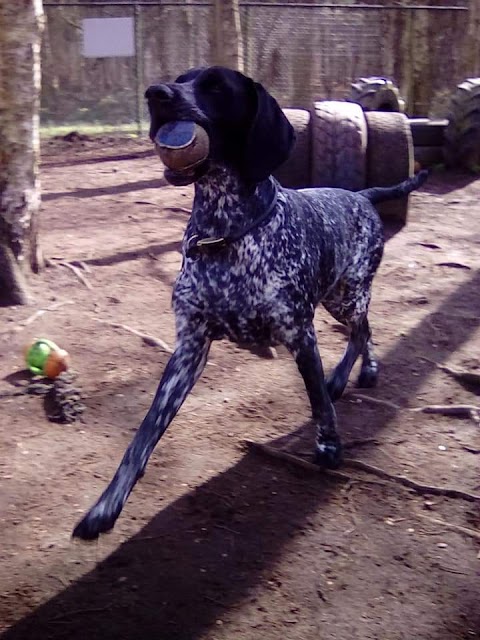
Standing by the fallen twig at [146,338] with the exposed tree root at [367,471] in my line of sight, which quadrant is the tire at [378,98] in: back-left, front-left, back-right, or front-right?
back-left

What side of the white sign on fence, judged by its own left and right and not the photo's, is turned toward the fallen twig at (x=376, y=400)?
front

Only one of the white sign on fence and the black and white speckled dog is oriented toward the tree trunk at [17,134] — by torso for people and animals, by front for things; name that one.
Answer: the white sign on fence

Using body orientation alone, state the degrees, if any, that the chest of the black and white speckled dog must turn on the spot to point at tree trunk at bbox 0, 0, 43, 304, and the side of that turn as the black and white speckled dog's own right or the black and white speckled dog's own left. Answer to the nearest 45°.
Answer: approximately 90° to the black and white speckled dog's own right

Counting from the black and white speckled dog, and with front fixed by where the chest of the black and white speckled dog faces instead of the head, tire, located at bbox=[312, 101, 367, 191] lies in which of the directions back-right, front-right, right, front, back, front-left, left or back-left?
back-right

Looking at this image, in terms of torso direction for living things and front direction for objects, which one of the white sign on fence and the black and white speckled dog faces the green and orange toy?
the white sign on fence

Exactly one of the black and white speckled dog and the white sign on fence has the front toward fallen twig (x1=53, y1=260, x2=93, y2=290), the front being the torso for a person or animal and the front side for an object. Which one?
the white sign on fence

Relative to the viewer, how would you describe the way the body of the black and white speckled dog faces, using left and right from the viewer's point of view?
facing the viewer and to the left of the viewer

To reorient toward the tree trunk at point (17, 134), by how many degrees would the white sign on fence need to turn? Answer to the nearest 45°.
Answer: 0° — it already faces it

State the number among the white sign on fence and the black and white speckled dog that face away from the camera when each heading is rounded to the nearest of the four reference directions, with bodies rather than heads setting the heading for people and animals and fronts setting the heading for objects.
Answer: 0

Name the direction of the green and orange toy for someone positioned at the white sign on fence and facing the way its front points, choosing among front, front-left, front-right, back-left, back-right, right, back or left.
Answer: front

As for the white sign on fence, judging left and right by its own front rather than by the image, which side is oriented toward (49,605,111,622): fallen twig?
front

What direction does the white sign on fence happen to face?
toward the camera

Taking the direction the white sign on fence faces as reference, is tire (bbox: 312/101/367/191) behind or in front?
in front

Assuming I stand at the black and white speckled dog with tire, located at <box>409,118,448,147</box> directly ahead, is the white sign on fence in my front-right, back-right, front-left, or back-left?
front-left

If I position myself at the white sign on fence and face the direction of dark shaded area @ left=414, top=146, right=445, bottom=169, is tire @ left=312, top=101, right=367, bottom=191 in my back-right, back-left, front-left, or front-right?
front-right

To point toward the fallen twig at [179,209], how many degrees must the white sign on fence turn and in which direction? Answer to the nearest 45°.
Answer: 0° — it already faces it
